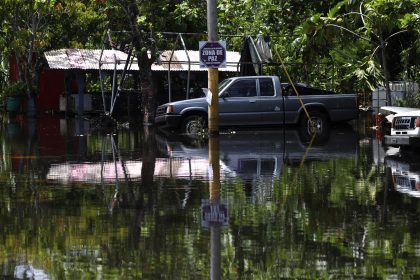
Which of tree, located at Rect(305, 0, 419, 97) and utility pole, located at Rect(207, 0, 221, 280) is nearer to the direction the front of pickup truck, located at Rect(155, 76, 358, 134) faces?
the utility pole

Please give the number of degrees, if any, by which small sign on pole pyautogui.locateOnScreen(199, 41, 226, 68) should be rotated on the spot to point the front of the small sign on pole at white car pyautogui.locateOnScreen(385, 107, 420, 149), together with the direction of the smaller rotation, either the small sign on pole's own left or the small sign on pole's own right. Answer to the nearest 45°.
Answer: approximately 45° to the small sign on pole's own left

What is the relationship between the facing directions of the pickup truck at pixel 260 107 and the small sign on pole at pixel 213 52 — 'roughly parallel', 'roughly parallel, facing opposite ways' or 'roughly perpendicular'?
roughly perpendicular

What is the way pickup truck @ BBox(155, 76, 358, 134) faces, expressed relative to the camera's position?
facing to the left of the viewer

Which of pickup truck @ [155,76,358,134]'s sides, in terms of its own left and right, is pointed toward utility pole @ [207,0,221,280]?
left

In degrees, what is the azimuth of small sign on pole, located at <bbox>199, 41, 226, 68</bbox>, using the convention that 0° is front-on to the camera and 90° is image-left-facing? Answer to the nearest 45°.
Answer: approximately 0°

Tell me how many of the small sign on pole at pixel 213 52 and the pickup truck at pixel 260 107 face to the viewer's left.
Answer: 1

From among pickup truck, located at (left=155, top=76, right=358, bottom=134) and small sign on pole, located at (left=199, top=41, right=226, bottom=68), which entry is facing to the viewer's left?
the pickup truck

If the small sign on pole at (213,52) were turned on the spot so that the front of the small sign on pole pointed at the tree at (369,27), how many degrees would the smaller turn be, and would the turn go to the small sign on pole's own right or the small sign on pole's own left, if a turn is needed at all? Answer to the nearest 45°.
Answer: approximately 135° to the small sign on pole's own left
